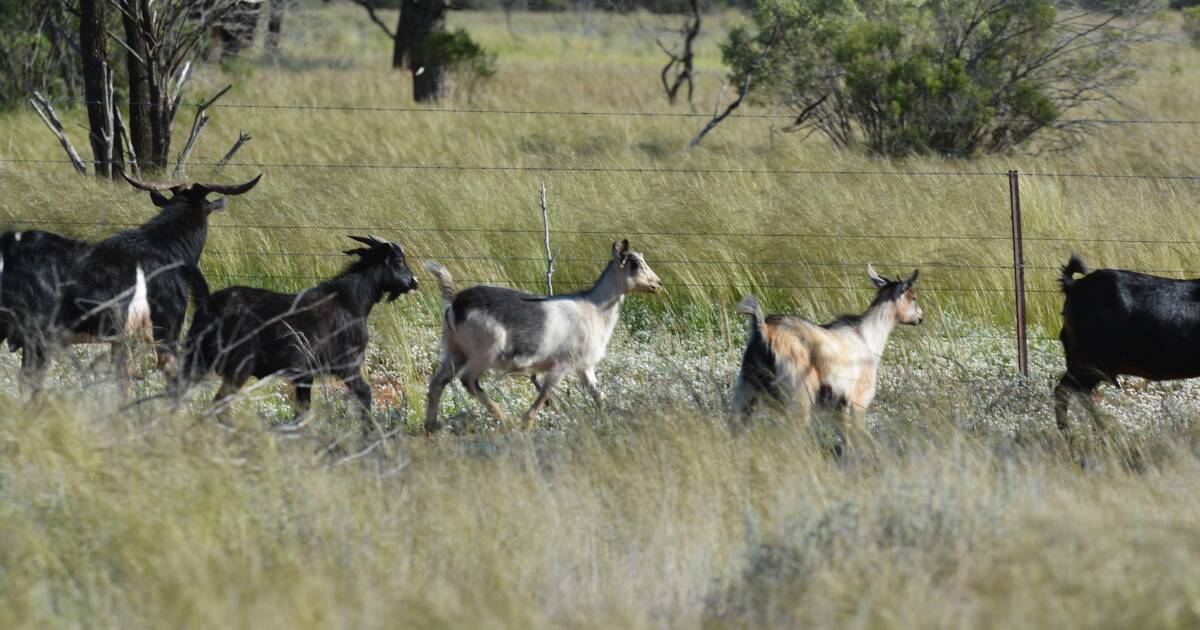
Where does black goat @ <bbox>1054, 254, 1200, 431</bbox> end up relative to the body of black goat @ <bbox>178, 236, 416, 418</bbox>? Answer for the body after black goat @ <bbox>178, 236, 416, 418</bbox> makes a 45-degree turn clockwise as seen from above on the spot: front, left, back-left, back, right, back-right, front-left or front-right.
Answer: front-left

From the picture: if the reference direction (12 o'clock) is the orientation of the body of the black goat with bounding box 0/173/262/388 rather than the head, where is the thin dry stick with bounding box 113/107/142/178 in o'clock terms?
The thin dry stick is roughly at 9 o'clock from the black goat.

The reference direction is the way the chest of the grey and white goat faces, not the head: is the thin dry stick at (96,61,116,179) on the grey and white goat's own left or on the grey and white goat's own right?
on the grey and white goat's own left

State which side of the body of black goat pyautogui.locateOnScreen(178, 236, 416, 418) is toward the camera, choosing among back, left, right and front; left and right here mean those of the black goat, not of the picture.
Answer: right

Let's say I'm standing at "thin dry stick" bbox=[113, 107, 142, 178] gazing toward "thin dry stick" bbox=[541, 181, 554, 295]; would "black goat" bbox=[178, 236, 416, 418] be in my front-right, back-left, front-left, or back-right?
front-right

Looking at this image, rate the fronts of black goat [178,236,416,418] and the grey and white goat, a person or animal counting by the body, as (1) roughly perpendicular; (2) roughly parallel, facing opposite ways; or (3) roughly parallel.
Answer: roughly parallel

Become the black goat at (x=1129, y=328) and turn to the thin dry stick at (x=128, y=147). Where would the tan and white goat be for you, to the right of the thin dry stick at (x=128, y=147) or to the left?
left

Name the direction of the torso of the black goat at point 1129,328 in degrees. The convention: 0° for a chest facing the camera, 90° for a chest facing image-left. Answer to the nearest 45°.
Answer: approximately 270°

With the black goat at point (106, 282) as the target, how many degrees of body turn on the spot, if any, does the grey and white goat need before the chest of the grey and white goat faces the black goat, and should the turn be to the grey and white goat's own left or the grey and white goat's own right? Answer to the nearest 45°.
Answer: approximately 180°

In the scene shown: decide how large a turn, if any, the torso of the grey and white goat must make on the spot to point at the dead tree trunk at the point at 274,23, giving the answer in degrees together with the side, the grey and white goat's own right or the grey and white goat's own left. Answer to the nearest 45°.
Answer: approximately 90° to the grey and white goat's own left

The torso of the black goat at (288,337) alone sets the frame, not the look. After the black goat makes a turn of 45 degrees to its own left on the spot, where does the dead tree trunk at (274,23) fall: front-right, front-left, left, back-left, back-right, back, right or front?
front-left

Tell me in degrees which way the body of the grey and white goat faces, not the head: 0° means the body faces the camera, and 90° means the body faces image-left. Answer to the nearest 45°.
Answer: approximately 270°

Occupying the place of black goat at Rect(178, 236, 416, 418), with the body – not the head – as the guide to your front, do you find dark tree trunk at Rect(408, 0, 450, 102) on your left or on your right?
on your left

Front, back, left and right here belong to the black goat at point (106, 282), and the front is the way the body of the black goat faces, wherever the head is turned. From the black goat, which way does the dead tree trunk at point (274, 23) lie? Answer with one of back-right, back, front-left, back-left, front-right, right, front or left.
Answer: left

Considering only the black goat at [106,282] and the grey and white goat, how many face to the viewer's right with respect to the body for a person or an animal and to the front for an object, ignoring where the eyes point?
2

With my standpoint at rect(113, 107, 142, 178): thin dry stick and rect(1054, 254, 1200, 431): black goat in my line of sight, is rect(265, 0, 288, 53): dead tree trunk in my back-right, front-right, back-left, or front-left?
back-left

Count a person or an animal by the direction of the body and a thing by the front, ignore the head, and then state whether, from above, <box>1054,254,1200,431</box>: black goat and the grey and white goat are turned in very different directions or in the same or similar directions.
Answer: same or similar directions

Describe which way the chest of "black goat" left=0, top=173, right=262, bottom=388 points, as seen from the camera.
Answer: to the viewer's right

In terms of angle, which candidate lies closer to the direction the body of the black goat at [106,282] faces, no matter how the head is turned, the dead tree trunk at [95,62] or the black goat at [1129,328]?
the black goat
